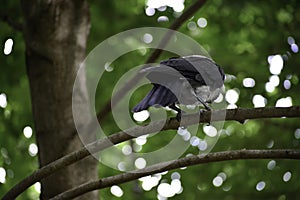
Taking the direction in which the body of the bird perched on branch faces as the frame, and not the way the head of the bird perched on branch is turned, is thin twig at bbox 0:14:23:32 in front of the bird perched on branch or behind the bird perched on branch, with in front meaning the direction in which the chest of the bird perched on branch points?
behind

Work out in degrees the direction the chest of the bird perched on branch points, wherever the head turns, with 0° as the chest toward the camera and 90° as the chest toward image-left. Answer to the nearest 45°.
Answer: approximately 270°

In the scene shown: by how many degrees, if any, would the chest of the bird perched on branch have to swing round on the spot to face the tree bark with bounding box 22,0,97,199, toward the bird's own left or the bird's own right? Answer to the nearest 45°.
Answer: approximately 135° to the bird's own left

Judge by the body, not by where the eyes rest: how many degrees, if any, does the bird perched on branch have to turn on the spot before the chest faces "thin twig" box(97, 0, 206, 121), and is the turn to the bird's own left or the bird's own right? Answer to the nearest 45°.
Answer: approximately 135° to the bird's own left
